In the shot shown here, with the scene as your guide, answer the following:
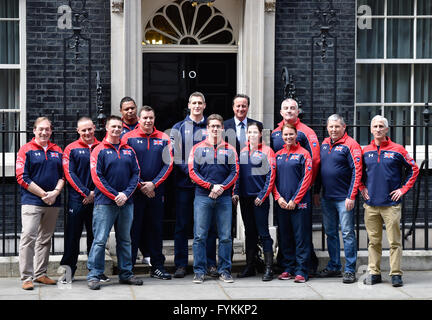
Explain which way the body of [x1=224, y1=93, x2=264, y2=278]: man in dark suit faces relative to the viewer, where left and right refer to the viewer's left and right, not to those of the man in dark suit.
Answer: facing the viewer
